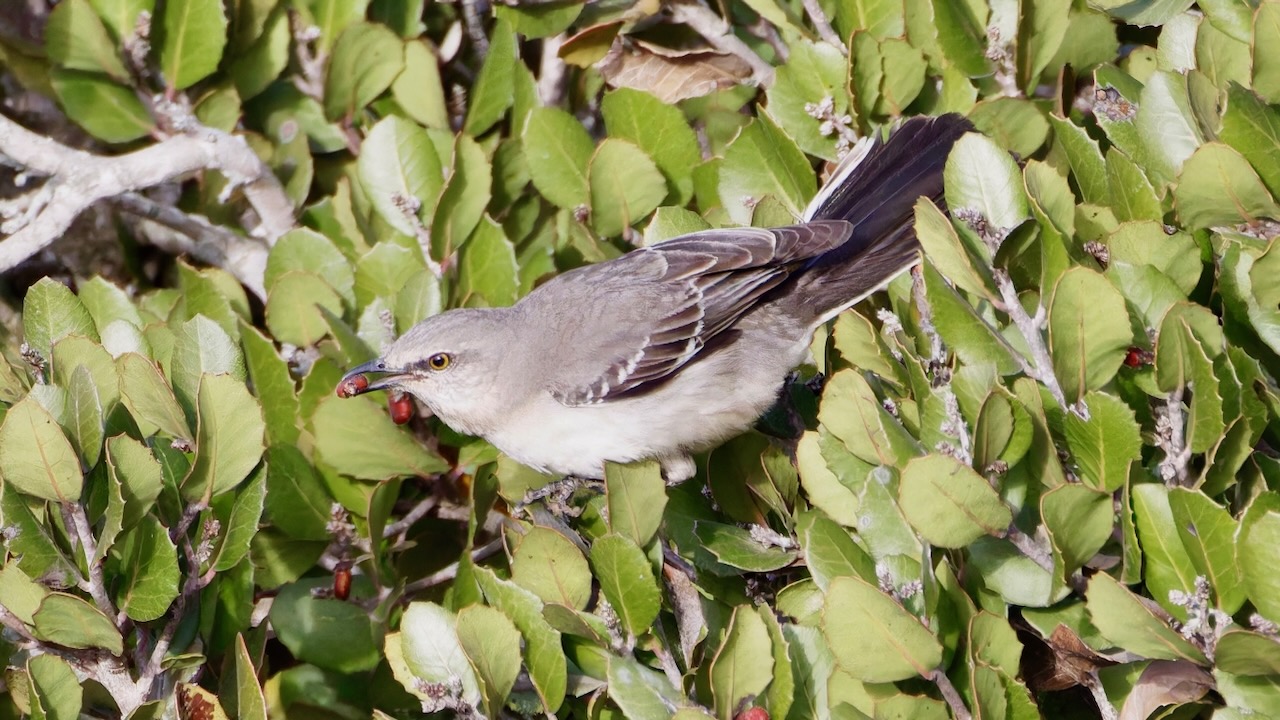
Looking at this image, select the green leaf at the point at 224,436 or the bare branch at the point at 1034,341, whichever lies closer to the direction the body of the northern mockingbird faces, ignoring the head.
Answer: the green leaf

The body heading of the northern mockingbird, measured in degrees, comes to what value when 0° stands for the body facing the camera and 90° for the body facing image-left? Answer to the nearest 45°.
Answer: approximately 90°

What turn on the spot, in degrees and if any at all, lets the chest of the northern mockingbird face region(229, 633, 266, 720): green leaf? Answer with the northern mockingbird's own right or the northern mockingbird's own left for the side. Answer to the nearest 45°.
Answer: approximately 45° to the northern mockingbird's own left

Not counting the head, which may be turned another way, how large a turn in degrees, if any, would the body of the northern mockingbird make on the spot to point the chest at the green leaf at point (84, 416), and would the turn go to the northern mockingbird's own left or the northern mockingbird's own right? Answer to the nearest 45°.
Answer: approximately 45° to the northern mockingbird's own left

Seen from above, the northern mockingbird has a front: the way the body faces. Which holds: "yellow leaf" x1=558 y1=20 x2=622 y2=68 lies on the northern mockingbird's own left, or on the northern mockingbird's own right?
on the northern mockingbird's own right
